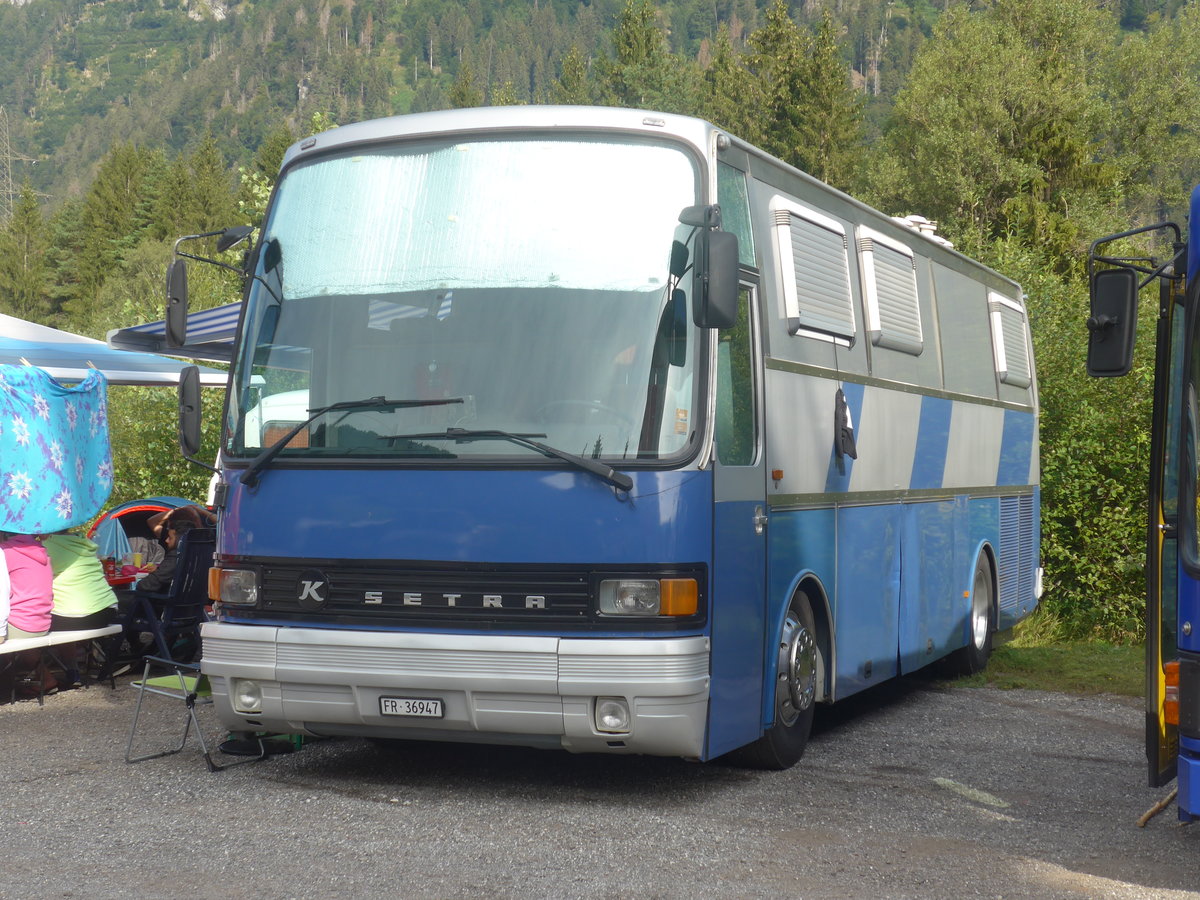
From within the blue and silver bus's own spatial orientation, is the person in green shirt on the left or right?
on its right

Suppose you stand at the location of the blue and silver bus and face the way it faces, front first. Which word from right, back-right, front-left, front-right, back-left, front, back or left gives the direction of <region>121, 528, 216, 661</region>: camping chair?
right

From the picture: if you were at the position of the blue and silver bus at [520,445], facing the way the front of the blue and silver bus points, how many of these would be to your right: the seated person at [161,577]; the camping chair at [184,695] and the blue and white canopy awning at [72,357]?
3

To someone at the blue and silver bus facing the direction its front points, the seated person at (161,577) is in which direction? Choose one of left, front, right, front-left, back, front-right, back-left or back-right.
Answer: right

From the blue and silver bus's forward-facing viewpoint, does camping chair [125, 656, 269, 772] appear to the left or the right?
on its right

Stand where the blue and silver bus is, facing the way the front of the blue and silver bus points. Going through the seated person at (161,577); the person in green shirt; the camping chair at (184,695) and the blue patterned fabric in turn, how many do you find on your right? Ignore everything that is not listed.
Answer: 4

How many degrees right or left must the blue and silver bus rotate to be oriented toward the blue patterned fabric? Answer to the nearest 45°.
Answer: approximately 90° to its right

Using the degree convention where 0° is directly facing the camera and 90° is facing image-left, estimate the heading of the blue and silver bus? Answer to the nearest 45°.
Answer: approximately 45°

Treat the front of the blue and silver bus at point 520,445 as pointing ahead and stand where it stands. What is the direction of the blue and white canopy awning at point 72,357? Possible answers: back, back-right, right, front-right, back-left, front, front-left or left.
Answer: right
